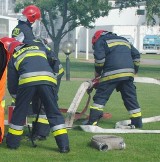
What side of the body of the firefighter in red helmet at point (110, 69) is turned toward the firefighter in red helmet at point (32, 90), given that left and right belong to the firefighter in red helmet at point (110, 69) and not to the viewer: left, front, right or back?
left

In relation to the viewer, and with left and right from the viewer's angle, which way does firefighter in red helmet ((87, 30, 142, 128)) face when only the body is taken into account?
facing away from the viewer and to the left of the viewer

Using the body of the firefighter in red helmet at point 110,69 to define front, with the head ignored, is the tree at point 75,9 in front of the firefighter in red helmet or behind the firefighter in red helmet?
in front

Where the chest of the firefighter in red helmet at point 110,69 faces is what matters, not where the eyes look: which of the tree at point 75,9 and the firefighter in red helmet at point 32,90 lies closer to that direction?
the tree
